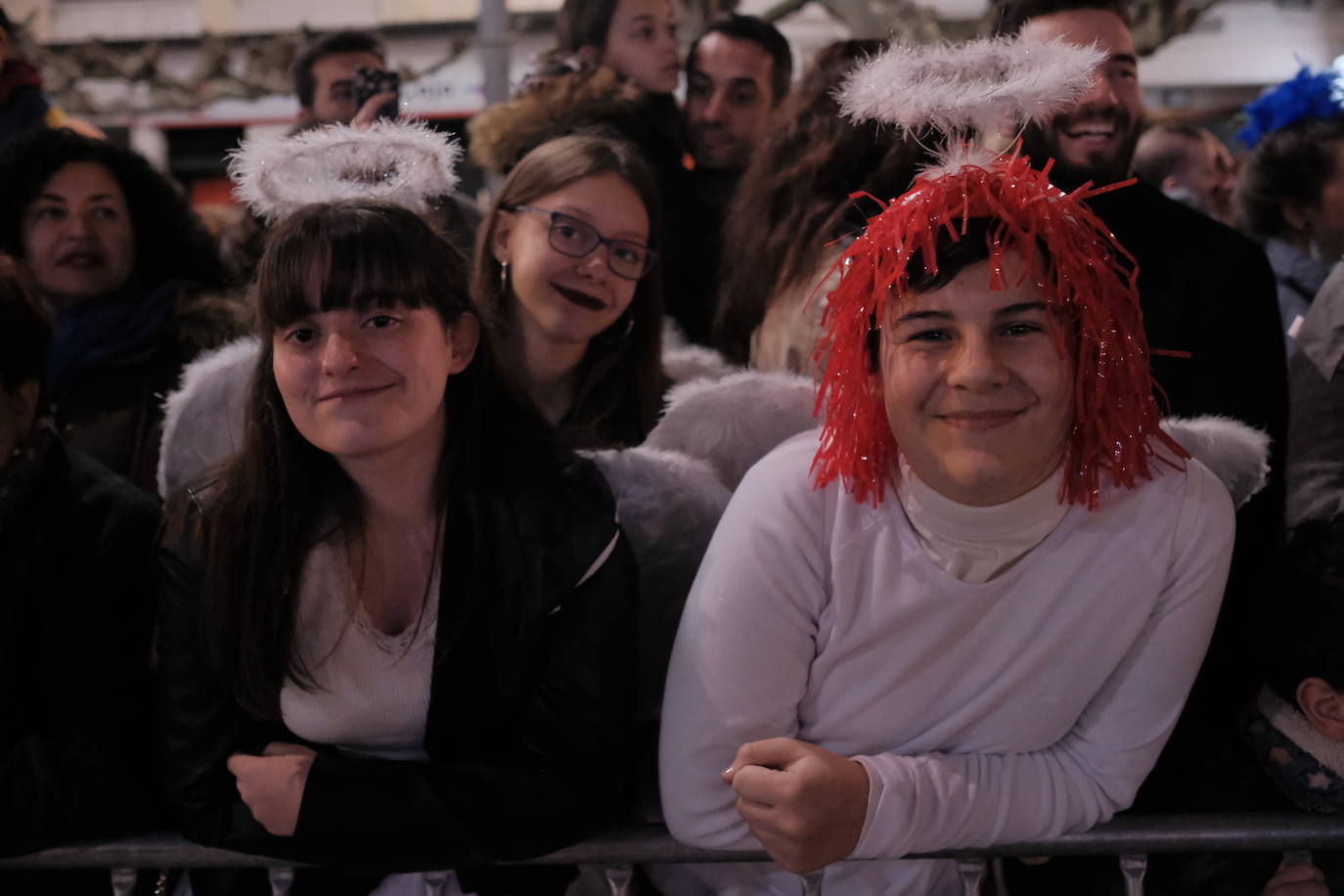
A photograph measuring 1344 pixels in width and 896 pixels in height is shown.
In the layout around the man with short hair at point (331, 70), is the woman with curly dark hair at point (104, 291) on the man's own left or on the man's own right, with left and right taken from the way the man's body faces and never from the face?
on the man's own right

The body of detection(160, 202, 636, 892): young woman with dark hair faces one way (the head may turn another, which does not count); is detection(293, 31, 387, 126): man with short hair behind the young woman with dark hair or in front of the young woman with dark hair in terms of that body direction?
behind

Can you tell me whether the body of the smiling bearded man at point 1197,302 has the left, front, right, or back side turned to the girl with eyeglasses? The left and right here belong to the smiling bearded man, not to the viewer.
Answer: right

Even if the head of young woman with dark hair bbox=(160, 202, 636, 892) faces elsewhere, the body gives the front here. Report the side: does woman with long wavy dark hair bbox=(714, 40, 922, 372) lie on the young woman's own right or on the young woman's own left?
on the young woman's own left

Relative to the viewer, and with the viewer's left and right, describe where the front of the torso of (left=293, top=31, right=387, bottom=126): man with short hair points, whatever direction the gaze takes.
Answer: facing the viewer and to the right of the viewer

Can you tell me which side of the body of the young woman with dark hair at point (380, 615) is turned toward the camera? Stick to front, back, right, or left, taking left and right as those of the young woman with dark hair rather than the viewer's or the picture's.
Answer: front

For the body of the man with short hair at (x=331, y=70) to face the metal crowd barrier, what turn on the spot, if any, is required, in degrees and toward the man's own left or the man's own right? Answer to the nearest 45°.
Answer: approximately 45° to the man's own right

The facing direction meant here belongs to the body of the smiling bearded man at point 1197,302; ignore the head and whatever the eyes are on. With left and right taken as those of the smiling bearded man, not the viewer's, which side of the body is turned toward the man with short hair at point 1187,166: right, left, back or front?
back

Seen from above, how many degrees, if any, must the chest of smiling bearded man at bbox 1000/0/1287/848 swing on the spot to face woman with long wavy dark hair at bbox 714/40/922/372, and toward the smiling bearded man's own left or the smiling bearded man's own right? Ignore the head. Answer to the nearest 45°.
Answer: approximately 90° to the smiling bearded man's own right

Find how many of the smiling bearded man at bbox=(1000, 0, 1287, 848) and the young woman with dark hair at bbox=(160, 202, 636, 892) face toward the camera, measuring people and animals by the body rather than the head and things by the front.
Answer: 2

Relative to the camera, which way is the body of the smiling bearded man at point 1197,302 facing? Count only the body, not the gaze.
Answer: toward the camera
